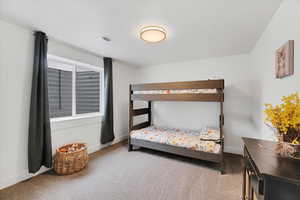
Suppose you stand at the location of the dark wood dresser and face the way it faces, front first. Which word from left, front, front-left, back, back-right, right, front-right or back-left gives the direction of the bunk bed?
front-right

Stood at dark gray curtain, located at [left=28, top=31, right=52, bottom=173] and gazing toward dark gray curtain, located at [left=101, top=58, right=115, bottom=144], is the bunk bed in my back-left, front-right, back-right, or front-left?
front-right

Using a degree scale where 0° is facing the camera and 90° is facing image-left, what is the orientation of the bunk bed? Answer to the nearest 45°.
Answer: approximately 45°

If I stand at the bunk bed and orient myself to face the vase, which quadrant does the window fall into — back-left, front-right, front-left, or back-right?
back-right

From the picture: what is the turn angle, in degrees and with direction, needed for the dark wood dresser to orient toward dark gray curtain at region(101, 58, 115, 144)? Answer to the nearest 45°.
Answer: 0° — it already faces it

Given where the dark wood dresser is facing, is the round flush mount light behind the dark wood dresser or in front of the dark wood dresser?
in front

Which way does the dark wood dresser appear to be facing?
to the viewer's left

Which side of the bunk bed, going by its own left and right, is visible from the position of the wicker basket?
front

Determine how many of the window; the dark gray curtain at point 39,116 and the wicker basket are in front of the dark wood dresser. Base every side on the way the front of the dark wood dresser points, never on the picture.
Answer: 3

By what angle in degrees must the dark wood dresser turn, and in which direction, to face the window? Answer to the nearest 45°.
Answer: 0° — it already faces it
